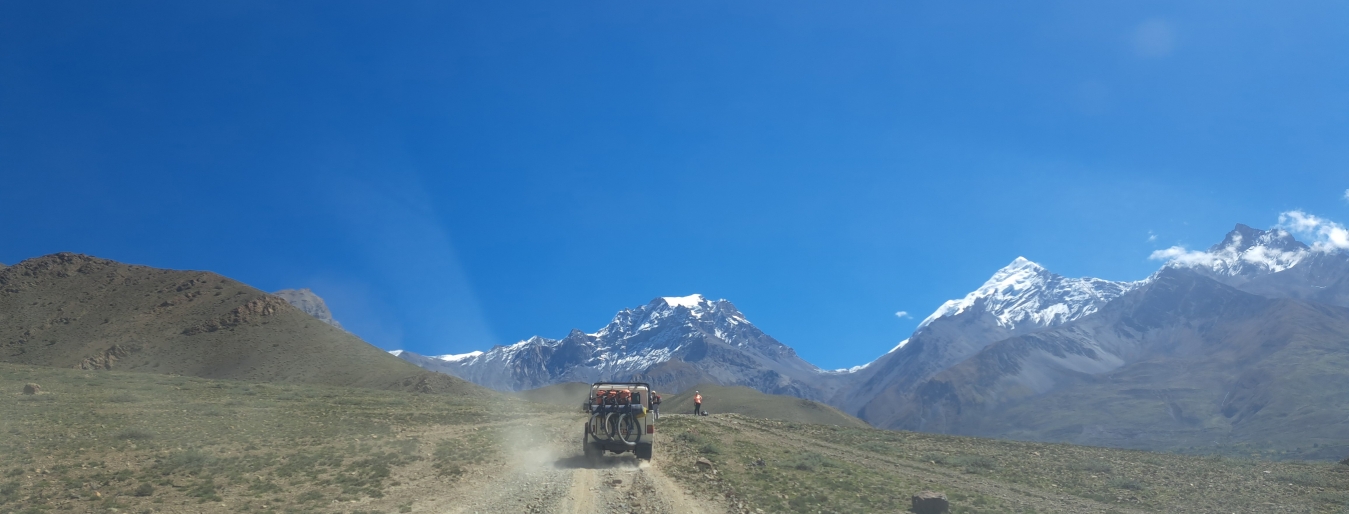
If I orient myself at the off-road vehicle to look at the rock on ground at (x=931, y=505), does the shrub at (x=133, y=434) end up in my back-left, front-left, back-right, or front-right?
back-right

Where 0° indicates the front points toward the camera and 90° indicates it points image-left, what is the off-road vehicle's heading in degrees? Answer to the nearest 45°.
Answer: approximately 180°

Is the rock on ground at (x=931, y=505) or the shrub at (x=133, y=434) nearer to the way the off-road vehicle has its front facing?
the shrub

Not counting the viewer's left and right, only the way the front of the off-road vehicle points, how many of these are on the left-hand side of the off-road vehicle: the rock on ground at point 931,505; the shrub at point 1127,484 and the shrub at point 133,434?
1

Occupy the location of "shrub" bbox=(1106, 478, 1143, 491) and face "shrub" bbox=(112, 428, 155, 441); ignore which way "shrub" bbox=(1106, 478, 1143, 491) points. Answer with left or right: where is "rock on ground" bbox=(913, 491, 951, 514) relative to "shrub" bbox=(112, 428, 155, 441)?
left

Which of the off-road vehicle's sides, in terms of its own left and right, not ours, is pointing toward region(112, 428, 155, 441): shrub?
left

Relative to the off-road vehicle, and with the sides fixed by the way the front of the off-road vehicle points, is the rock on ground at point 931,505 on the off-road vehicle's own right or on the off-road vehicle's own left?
on the off-road vehicle's own right

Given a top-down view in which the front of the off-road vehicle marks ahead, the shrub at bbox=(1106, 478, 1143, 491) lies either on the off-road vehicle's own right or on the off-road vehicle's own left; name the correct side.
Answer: on the off-road vehicle's own right
